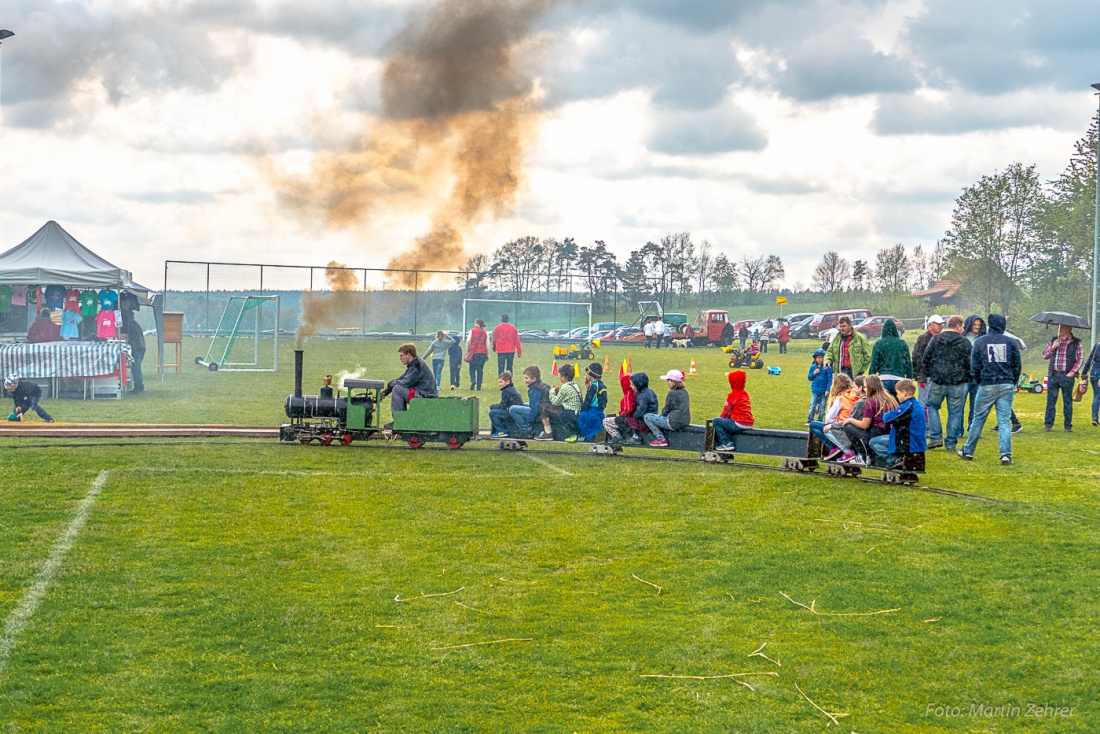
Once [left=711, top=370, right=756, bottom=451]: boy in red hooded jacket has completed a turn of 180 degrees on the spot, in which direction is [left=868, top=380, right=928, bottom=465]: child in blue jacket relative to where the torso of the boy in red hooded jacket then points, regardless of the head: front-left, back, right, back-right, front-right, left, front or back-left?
front-right

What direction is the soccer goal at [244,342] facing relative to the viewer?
to the viewer's right

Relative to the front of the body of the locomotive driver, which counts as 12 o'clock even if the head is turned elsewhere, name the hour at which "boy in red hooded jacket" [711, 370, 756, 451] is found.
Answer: The boy in red hooded jacket is roughly at 7 o'clock from the locomotive driver.

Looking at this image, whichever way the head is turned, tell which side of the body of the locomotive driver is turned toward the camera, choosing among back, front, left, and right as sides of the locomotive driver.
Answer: left

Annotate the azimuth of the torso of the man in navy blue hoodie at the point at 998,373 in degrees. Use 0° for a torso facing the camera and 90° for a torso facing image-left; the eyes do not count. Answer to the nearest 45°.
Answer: approximately 180°

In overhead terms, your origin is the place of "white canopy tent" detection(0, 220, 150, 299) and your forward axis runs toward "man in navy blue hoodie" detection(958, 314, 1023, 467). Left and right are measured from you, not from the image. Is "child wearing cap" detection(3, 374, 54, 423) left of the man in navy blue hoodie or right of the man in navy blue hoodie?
right

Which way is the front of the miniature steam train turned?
to the viewer's left

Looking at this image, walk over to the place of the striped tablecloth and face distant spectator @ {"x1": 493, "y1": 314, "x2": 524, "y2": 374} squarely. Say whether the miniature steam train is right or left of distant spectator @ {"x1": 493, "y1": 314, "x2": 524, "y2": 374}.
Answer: right

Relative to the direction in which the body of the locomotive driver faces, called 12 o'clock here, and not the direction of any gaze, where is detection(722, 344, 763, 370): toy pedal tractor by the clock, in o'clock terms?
The toy pedal tractor is roughly at 4 o'clock from the locomotive driver.
